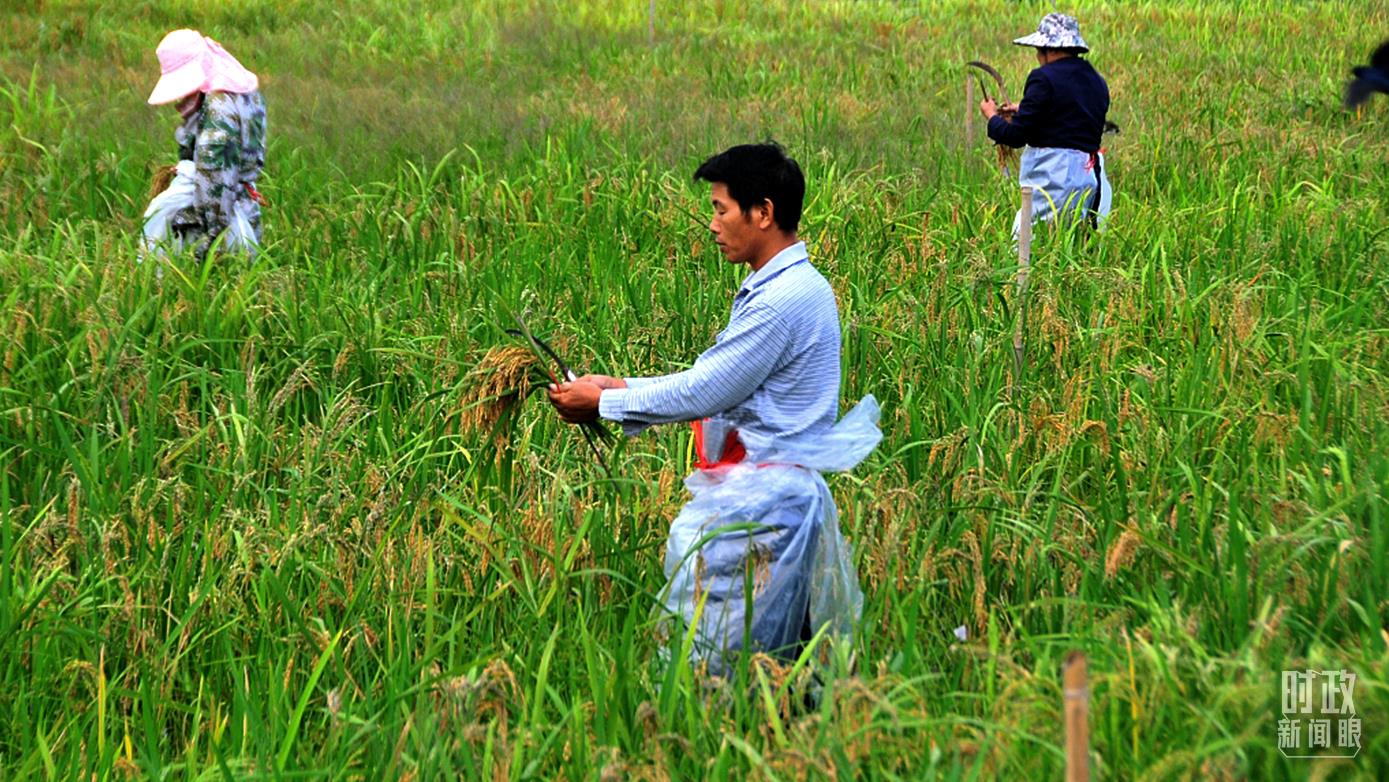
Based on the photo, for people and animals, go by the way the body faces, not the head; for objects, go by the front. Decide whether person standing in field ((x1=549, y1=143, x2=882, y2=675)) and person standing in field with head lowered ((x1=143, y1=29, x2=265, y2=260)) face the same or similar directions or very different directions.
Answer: same or similar directions

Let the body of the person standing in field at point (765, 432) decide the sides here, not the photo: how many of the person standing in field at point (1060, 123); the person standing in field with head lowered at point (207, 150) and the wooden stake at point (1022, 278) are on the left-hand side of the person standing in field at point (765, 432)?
0

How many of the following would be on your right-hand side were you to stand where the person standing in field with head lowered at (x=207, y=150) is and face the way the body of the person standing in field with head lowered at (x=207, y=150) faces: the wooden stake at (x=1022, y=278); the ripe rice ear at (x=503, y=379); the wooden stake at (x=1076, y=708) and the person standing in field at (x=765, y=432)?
0

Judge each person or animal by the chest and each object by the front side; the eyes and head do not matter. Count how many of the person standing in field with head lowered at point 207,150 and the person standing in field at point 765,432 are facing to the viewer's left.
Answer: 2

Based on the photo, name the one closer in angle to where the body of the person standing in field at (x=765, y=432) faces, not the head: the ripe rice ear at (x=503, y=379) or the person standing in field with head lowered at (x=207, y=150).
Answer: the ripe rice ear

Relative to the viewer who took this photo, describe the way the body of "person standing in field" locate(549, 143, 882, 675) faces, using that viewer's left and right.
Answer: facing to the left of the viewer

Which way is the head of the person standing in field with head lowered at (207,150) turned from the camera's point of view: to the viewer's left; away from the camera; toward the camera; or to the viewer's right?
to the viewer's left

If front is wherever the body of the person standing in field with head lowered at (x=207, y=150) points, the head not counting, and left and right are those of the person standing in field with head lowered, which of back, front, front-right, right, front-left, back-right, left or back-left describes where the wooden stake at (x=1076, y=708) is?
left

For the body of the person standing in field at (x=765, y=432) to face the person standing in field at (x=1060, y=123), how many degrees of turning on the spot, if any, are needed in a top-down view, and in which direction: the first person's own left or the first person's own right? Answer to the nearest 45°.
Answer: approximately 90° to the first person's own right

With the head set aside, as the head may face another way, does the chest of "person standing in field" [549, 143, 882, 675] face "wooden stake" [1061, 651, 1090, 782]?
no

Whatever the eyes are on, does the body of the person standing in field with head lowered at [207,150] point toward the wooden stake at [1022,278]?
no

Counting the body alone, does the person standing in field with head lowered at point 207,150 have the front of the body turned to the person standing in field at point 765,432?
no

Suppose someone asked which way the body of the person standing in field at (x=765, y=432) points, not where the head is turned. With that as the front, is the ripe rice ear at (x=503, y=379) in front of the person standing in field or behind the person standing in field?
in front

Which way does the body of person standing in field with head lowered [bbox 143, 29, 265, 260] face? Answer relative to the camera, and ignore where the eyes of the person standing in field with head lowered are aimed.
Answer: to the viewer's left

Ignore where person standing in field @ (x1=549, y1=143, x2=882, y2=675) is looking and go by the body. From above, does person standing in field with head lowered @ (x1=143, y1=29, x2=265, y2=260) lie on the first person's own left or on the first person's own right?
on the first person's own right
